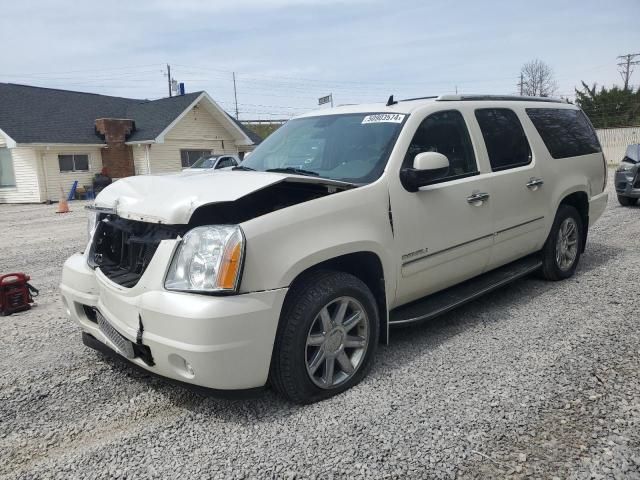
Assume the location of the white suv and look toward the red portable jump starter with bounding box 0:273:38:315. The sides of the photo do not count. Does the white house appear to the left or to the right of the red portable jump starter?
right

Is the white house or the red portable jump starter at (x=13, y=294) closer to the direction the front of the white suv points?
the red portable jump starter

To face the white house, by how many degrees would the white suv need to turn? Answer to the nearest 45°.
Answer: approximately 90° to its right

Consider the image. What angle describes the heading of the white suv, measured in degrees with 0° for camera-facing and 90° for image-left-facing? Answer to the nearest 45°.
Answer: approximately 45°
